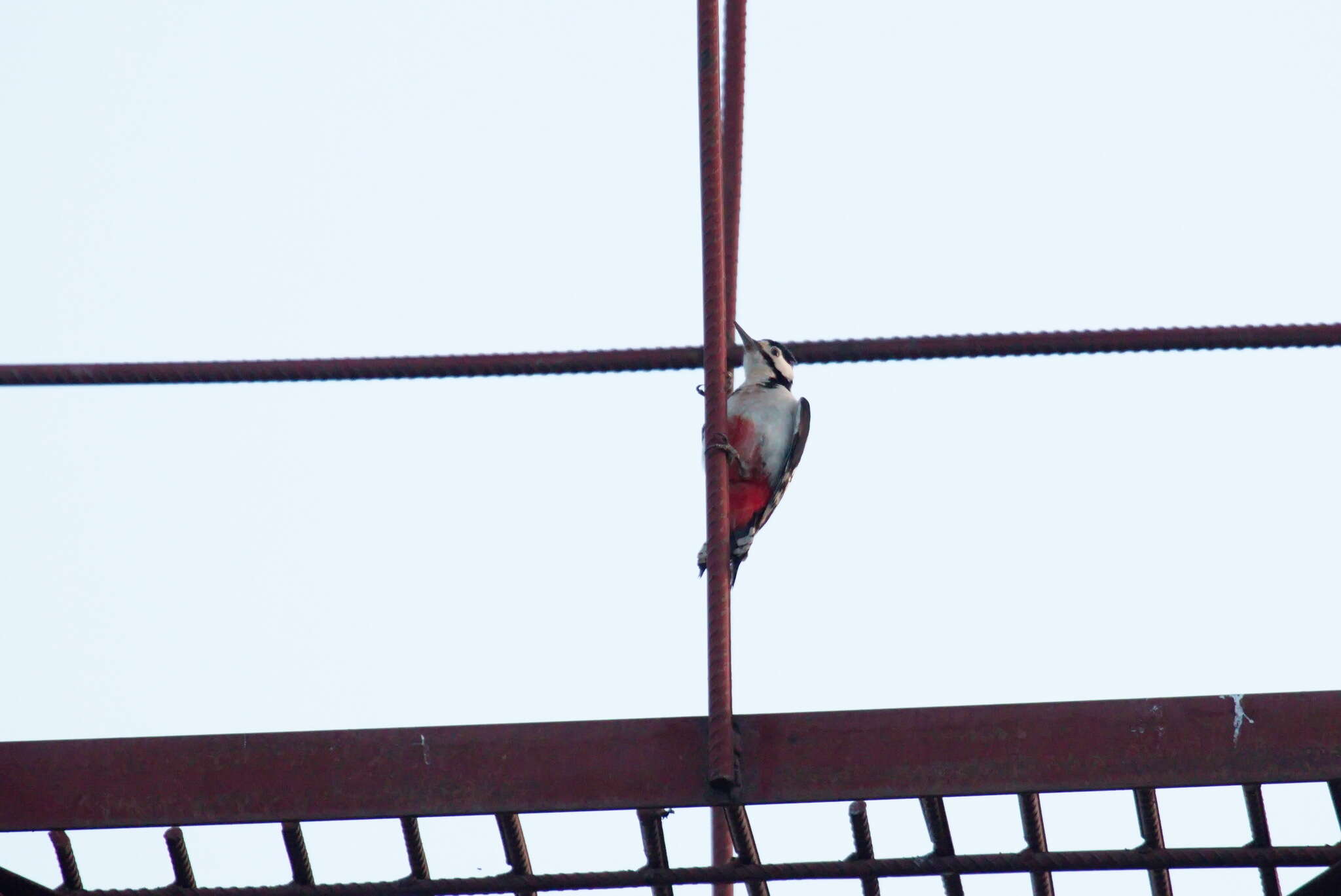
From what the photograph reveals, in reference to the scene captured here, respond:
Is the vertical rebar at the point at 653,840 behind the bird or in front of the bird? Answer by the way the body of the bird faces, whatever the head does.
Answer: in front

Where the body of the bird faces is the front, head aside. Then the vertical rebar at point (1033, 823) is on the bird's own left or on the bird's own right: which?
on the bird's own left

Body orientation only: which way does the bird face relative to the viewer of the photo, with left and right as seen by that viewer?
facing the viewer and to the left of the viewer

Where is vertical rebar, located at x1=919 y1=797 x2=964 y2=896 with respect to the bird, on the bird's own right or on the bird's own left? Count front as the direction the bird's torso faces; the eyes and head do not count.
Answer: on the bird's own left

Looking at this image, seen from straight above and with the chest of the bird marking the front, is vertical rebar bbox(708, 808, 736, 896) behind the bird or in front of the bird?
in front
